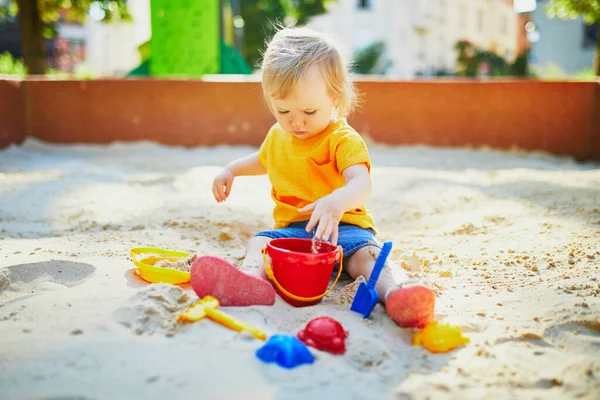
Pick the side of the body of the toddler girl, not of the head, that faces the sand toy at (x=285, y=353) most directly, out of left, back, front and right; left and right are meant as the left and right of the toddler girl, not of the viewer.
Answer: front

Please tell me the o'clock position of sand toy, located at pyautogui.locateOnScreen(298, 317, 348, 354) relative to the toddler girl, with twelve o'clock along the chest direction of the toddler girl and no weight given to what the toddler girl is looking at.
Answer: The sand toy is roughly at 12 o'clock from the toddler girl.

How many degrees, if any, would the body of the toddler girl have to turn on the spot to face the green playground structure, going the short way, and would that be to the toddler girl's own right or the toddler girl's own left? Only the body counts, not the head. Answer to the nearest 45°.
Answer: approximately 180°

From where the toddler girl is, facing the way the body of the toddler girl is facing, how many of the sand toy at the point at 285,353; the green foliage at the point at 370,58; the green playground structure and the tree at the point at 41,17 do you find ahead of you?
1

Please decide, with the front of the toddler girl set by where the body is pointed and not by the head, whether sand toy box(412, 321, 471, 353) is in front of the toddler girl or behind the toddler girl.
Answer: in front

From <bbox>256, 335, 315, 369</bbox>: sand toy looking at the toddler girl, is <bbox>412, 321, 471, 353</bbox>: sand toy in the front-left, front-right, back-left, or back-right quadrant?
front-right

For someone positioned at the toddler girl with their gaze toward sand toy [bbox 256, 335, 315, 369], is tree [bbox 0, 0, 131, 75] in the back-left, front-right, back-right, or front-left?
back-right

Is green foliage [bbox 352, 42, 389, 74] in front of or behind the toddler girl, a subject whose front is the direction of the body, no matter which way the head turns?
behind

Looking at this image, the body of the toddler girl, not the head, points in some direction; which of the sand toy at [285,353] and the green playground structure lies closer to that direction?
the sand toy

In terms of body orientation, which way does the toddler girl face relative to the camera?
toward the camera

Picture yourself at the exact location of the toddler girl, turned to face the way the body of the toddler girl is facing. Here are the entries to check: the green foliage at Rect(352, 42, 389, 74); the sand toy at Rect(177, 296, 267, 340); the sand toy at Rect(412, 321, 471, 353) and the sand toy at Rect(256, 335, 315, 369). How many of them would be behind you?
1
